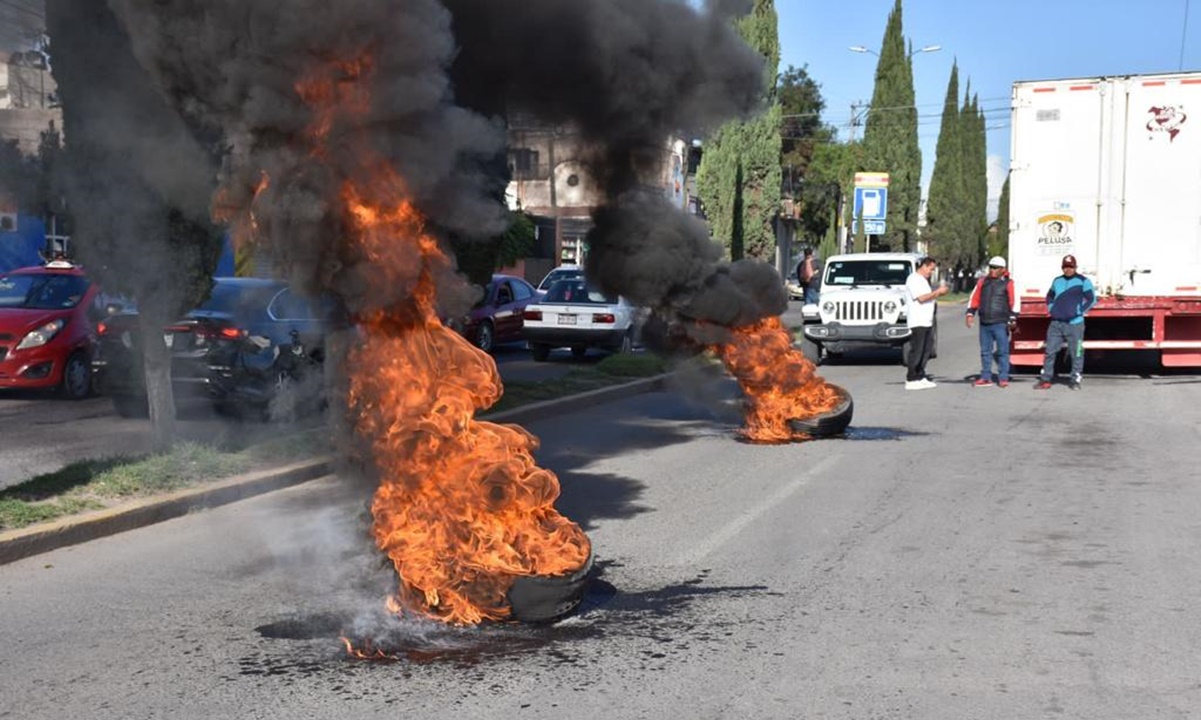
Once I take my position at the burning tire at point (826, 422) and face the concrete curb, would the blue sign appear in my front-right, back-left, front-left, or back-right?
back-right

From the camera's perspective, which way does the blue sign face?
toward the camera

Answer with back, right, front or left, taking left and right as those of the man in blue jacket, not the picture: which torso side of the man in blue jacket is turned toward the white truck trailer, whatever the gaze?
back

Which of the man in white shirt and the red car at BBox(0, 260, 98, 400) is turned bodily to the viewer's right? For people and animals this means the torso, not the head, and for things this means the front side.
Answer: the man in white shirt

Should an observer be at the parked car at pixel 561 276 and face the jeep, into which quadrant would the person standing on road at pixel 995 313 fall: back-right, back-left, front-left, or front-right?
front-right

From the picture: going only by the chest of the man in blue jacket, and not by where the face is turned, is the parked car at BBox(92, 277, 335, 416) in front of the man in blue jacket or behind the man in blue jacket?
in front

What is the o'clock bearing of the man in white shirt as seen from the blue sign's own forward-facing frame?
The man in white shirt is roughly at 12 o'clock from the blue sign.

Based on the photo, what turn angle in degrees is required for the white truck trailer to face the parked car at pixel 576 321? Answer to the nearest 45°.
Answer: approximately 90° to its left

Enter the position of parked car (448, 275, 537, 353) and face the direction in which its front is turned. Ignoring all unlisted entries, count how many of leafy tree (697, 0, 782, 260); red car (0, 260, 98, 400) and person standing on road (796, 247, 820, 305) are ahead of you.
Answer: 1

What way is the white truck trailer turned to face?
away from the camera

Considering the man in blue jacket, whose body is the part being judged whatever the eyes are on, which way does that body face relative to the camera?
toward the camera

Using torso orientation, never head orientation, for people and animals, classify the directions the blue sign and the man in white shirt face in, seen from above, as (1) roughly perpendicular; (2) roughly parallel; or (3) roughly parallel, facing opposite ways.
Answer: roughly perpendicular

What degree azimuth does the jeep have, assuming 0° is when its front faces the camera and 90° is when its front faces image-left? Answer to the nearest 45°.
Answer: approximately 0°

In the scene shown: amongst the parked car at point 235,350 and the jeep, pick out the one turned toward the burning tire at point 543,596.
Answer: the jeep

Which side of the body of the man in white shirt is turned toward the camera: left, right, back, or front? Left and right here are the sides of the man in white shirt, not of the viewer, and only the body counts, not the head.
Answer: right

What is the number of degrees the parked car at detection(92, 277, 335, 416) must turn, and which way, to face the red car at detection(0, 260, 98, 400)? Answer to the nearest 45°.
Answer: approximately 90° to its left
